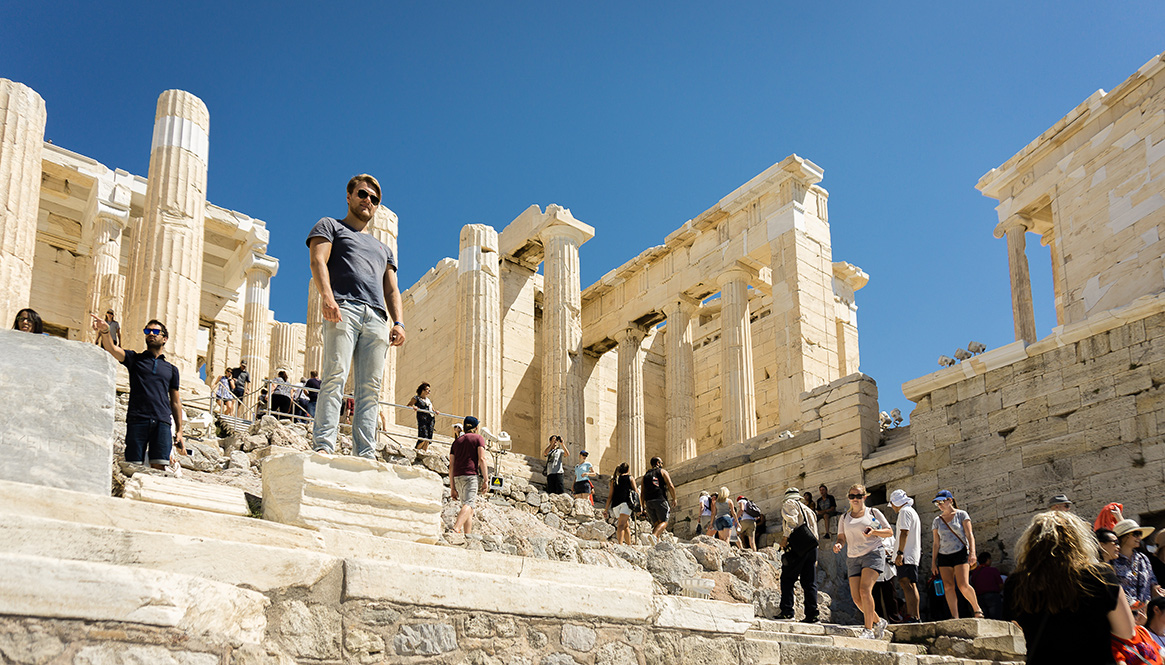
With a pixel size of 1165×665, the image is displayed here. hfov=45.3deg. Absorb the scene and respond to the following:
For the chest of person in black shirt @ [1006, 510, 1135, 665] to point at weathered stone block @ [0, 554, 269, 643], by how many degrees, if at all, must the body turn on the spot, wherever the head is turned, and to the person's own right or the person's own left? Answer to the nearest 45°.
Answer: approximately 135° to the person's own left

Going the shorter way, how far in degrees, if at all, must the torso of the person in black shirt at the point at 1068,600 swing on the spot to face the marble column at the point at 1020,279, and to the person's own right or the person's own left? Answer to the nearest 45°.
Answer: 0° — they already face it

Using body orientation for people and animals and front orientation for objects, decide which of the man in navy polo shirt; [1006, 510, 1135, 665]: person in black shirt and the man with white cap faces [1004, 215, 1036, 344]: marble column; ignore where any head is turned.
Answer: the person in black shirt

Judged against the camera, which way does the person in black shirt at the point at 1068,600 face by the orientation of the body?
away from the camera

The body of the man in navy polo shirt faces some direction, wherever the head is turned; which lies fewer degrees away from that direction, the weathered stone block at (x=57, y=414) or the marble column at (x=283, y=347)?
the weathered stone block

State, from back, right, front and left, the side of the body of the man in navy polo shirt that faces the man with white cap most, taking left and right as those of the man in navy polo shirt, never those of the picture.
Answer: left

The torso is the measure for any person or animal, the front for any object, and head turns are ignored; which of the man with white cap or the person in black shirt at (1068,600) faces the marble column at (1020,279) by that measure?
the person in black shirt

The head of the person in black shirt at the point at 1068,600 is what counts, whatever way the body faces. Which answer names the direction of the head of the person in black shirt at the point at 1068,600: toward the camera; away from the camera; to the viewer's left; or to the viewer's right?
away from the camera

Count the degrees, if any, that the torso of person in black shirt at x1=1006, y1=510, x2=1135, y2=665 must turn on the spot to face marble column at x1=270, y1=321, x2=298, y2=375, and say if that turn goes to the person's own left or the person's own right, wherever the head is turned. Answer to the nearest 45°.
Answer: approximately 45° to the person's own left

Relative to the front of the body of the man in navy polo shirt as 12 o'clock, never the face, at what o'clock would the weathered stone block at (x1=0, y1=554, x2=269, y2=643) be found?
The weathered stone block is roughly at 12 o'clock from the man in navy polo shirt.
